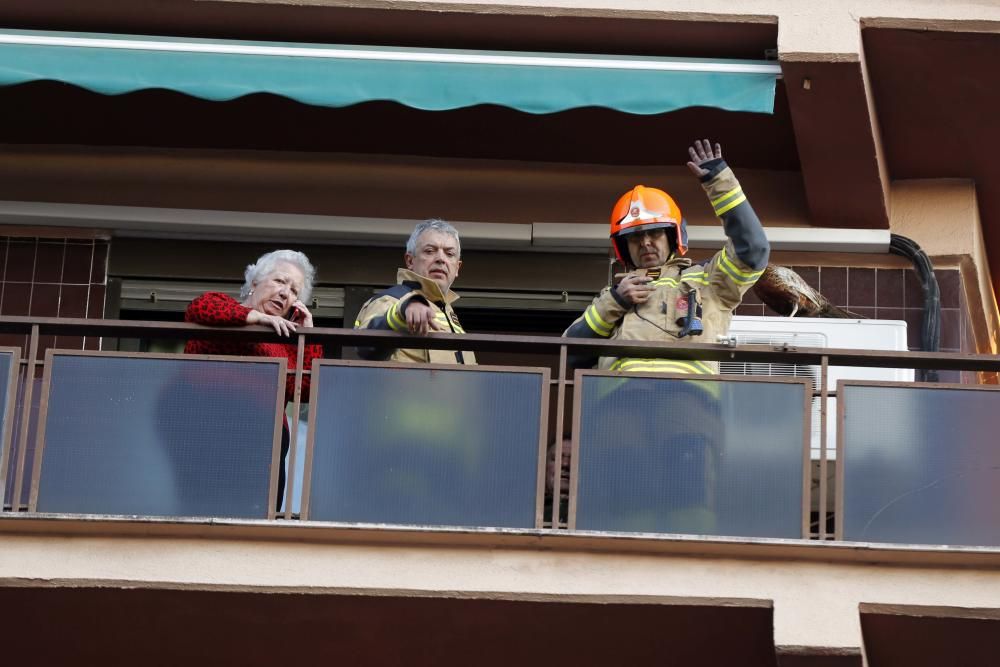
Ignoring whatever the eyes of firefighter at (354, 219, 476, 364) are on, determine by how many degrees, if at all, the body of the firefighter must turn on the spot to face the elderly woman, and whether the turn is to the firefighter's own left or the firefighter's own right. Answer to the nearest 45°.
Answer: approximately 135° to the firefighter's own right

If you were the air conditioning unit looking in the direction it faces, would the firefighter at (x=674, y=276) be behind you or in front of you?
in front

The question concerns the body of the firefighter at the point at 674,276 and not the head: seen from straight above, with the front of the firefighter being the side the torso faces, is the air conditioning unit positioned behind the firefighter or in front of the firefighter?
behind

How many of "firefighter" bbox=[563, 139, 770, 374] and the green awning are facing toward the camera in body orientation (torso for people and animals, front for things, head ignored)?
2

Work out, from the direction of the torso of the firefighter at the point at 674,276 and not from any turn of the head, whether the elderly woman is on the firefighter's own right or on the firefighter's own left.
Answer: on the firefighter's own right

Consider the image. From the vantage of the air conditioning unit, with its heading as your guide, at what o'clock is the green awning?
The green awning is roughly at 2 o'clock from the air conditioning unit.

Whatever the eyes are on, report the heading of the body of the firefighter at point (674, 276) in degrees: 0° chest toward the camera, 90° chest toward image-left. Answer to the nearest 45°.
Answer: approximately 0°

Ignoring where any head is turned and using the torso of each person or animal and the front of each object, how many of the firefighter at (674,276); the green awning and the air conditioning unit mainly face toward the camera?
3

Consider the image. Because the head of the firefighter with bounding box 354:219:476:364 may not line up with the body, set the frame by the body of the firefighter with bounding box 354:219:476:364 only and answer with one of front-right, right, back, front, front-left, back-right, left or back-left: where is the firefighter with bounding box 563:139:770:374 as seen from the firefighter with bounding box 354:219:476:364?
front-left

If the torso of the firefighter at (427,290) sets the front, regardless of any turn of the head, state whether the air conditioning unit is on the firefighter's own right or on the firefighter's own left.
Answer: on the firefighter's own left

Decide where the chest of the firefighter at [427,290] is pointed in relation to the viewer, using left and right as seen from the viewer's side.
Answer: facing the viewer and to the right of the viewer
